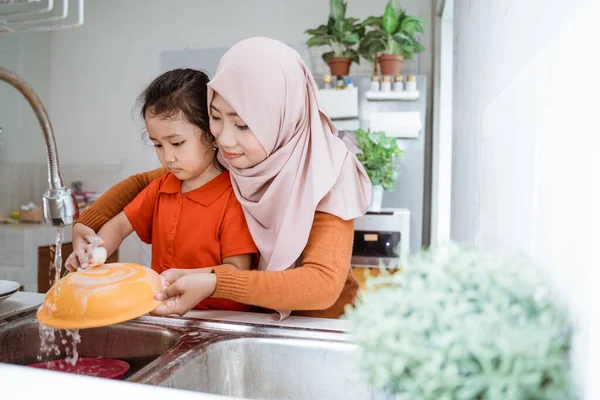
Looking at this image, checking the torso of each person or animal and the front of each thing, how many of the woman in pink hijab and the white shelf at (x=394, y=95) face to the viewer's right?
0

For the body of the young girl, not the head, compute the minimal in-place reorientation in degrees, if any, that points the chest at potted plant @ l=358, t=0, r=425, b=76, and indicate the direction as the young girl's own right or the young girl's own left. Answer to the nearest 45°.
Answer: approximately 180°

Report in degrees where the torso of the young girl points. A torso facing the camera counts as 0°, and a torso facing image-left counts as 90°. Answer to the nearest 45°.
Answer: approximately 45°

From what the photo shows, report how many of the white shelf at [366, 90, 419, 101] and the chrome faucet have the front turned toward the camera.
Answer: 1

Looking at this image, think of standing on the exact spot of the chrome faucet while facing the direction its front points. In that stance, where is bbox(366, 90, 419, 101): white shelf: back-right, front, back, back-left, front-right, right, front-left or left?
front-left

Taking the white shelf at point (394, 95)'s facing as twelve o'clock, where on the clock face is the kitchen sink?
The kitchen sink is roughly at 12 o'clock from the white shelf.

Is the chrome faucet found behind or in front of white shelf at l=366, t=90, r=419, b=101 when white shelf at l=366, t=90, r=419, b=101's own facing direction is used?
in front

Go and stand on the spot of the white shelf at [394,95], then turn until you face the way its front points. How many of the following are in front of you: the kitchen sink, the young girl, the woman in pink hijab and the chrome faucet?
4

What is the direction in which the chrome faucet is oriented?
to the viewer's right

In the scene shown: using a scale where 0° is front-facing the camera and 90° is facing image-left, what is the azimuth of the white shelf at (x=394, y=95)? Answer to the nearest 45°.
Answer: approximately 0°
